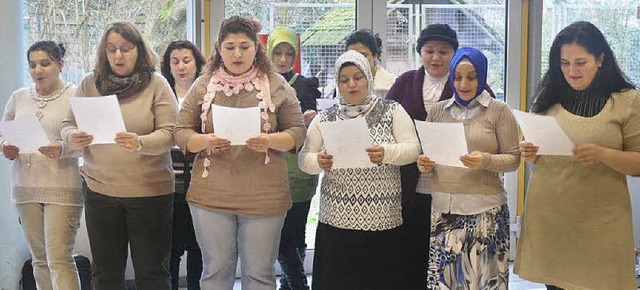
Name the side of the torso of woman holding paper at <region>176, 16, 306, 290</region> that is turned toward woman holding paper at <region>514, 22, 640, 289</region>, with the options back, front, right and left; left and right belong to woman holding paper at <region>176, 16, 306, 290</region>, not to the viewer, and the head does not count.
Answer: left

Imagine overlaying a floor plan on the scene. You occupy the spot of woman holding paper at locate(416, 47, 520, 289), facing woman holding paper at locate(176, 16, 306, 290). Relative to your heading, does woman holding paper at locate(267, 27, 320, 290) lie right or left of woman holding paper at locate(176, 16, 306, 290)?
right

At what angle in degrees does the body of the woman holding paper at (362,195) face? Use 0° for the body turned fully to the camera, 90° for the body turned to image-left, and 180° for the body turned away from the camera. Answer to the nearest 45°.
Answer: approximately 0°

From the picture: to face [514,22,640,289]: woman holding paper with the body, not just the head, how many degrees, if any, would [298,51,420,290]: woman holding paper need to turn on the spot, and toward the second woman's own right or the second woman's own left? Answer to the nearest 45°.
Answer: approximately 90° to the second woman's own left

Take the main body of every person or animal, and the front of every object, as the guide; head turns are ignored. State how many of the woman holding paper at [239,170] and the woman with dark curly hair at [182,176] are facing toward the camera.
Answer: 2

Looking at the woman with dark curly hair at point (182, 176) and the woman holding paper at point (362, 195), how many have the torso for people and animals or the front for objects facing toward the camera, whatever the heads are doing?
2
